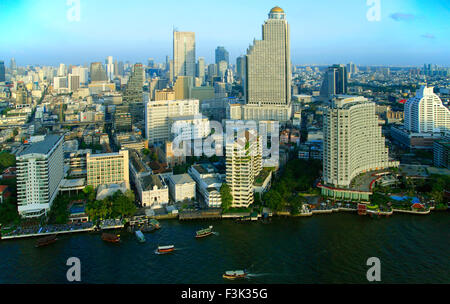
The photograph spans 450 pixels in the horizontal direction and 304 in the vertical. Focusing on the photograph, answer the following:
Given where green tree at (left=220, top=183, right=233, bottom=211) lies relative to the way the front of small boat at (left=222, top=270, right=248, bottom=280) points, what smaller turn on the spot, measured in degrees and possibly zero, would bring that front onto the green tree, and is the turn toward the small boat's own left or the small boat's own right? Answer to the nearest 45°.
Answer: approximately 90° to the small boat's own right

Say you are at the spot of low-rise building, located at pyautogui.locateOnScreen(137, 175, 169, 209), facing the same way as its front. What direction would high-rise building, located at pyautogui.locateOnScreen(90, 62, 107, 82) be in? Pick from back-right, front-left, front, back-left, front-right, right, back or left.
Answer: back

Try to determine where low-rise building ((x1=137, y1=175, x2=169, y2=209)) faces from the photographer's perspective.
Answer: facing the viewer

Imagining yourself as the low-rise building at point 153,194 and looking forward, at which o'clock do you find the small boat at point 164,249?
The small boat is roughly at 12 o'clock from the low-rise building.

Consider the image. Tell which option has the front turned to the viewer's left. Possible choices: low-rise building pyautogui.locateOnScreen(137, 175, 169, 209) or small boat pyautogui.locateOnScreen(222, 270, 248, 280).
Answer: the small boat

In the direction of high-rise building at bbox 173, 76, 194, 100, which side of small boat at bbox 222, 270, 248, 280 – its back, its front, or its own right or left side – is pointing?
right

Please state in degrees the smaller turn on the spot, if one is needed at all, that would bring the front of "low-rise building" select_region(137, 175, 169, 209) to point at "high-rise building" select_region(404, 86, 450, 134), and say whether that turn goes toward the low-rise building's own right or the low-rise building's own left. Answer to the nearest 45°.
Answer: approximately 135° to the low-rise building's own left

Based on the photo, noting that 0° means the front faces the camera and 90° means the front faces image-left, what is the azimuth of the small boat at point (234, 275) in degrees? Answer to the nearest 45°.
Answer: approximately 90°

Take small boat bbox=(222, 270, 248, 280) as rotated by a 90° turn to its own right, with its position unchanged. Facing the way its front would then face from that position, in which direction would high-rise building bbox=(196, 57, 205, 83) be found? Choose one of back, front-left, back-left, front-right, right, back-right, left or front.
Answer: front

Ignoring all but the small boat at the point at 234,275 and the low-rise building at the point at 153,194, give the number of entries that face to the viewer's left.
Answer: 1

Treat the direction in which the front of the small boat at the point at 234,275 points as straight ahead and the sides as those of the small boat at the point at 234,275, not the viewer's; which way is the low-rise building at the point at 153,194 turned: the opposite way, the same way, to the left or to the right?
to the left

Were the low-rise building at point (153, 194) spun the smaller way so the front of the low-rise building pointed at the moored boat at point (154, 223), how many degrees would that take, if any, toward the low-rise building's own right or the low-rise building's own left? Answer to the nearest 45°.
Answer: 0° — it already faces it
